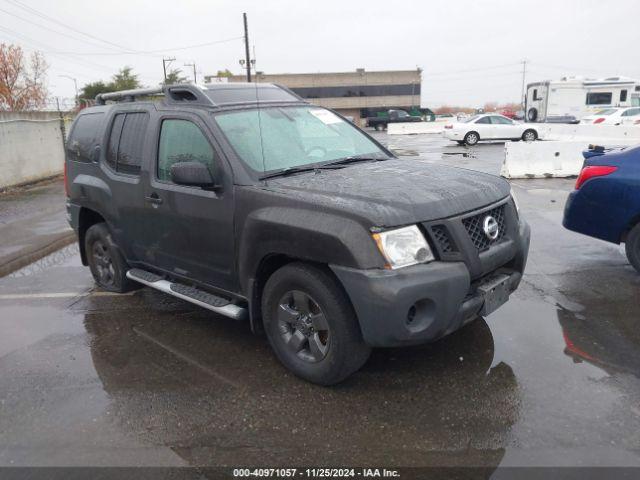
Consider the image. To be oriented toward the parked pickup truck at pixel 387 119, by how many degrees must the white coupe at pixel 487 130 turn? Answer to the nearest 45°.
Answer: approximately 45° to its left

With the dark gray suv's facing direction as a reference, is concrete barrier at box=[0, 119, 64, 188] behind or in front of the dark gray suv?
behind

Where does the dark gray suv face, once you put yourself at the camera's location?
facing the viewer and to the right of the viewer

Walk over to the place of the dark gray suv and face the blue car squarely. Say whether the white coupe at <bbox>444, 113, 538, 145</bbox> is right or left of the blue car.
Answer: left

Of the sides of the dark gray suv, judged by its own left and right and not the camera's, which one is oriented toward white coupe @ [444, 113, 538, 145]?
left

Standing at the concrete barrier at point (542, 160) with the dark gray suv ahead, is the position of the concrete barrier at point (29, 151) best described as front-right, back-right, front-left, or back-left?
front-right

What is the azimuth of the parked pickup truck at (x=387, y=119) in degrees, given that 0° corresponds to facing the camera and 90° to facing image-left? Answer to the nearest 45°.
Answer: approximately 90°

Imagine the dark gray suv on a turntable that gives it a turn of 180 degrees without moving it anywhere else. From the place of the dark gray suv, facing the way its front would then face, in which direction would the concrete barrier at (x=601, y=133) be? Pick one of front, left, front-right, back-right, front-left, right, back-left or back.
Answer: right
